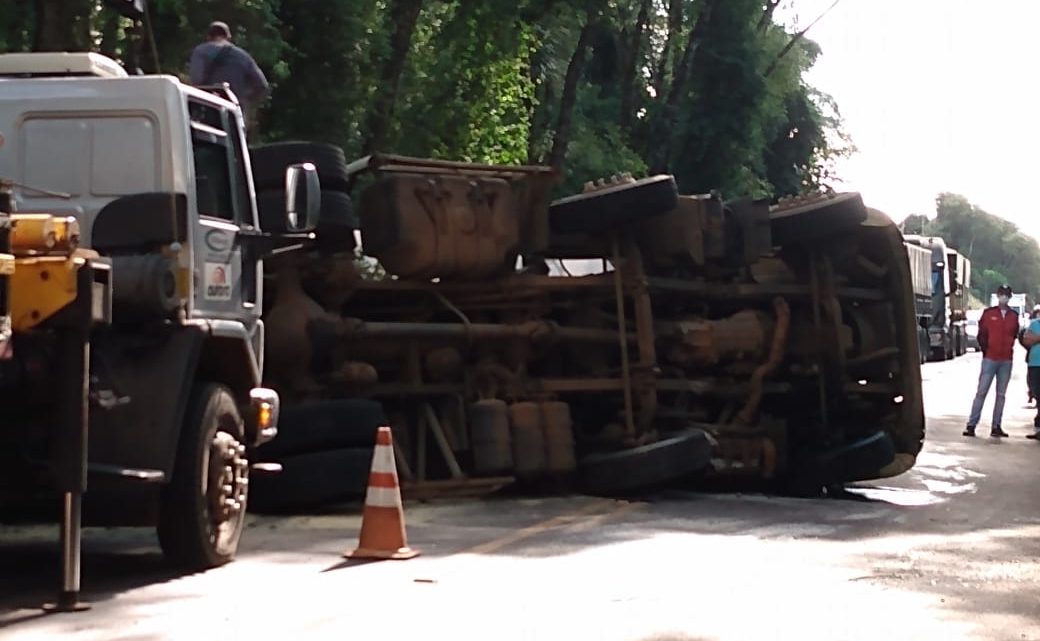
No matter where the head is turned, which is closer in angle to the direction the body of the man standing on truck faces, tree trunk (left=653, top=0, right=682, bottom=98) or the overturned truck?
the tree trunk

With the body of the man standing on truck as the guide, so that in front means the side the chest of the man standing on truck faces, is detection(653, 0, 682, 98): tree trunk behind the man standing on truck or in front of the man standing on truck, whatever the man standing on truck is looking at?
in front

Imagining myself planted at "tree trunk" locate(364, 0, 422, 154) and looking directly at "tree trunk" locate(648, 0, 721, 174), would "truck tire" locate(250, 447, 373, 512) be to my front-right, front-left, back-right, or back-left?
back-right

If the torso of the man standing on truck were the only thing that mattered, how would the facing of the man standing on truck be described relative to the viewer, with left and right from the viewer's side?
facing away from the viewer

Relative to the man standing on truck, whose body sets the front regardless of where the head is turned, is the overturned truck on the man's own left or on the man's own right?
on the man's own right

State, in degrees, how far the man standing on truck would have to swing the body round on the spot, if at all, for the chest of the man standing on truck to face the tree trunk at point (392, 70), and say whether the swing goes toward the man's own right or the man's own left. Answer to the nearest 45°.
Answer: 0° — they already face it
